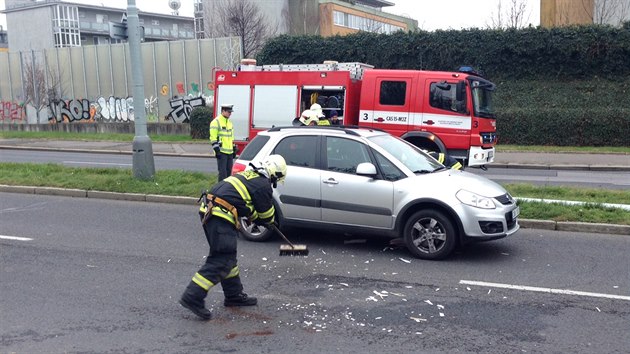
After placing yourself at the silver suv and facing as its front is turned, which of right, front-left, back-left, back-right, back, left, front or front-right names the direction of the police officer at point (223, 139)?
back

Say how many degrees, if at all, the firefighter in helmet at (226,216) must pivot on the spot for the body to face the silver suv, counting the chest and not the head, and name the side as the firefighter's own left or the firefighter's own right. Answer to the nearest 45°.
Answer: approximately 45° to the firefighter's own left

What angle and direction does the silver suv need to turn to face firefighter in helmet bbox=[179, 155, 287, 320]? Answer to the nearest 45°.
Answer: approximately 90° to its right

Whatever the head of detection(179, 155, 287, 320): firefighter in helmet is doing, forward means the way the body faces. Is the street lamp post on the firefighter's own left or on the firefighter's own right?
on the firefighter's own left

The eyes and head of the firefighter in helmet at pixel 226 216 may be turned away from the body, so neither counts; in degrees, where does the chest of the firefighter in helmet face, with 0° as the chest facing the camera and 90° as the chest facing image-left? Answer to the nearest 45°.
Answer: approximately 270°

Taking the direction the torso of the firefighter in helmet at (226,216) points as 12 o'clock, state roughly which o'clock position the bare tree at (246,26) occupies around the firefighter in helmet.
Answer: The bare tree is roughly at 9 o'clock from the firefighter in helmet.

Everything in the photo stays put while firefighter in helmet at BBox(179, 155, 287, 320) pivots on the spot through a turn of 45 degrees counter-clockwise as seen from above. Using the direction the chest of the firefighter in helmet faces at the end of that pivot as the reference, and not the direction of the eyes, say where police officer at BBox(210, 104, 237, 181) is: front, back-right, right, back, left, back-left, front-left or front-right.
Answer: front-left

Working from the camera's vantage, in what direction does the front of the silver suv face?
facing the viewer and to the right of the viewer

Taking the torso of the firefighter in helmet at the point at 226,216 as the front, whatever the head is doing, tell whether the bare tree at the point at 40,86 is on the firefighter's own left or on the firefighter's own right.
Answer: on the firefighter's own left

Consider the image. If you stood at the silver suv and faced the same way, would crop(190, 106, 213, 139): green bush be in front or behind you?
behind

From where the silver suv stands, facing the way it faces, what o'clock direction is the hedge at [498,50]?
The hedge is roughly at 8 o'clock from the silver suv.

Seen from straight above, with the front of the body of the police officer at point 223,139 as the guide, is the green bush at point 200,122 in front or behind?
behind
